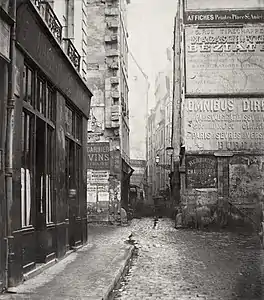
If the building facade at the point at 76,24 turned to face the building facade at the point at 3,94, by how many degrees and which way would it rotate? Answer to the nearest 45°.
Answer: approximately 45° to its right

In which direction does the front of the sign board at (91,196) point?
toward the camera

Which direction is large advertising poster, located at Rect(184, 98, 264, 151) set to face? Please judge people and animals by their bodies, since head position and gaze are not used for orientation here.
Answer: toward the camera

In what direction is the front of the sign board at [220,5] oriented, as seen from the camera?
facing the viewer

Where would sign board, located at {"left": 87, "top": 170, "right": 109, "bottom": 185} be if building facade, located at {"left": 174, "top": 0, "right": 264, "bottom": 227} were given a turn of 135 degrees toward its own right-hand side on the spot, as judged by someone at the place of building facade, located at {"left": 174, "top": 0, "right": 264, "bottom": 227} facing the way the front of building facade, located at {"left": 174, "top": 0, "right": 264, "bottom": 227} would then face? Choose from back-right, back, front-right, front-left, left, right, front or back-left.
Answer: front-left

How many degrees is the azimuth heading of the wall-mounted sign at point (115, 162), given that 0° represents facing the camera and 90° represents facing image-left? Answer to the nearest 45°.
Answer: approximately 0°

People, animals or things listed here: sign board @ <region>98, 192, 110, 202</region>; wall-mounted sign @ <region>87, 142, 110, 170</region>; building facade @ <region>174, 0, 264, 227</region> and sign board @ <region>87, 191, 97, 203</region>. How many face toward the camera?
4

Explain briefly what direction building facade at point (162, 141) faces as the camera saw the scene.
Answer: facing the viewer and to the left of the viewer

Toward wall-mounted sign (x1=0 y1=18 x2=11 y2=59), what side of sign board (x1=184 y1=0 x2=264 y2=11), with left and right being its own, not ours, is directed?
front

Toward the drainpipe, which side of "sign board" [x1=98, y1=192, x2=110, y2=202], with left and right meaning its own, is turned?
front

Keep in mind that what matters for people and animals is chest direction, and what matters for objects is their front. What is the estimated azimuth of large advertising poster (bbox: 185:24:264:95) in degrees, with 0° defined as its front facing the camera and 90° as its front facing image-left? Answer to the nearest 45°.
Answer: approximately 0°
